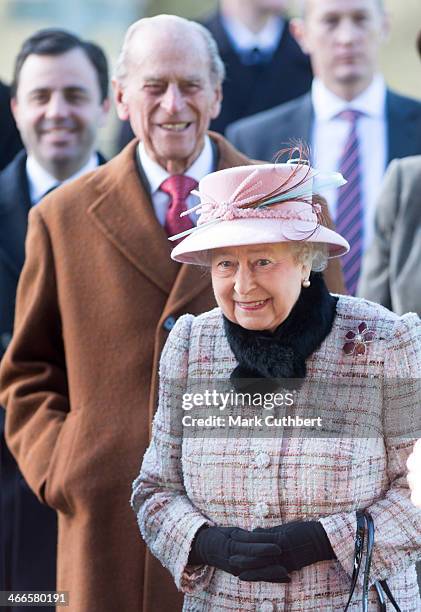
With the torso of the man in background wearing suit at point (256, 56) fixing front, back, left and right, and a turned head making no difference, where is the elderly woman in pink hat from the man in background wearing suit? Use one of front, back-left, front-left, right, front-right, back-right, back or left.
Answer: front

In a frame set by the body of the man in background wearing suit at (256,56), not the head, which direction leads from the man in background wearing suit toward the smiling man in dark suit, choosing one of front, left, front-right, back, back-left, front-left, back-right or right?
front-right

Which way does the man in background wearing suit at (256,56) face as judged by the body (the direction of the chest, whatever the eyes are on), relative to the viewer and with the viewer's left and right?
facing the viewer

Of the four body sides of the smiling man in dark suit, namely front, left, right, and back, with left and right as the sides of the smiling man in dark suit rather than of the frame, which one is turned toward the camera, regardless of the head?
front

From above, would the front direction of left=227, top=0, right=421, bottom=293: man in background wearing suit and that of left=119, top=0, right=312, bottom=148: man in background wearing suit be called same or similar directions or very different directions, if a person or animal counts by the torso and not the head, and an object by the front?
same or similar directions

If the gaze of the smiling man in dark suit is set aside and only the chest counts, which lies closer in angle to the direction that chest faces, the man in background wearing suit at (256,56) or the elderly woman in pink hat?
the elderly woman in pink hat

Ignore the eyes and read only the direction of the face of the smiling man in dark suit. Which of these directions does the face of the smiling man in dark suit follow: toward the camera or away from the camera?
toward the camera

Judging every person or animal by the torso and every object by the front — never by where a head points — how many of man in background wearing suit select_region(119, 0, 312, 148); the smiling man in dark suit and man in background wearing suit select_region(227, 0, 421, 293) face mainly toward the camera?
3

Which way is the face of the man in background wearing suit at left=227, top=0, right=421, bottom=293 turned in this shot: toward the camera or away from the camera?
toward the camera

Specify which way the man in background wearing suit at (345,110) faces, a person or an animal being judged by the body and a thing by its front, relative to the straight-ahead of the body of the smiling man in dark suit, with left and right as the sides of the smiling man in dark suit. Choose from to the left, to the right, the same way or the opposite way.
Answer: the same way

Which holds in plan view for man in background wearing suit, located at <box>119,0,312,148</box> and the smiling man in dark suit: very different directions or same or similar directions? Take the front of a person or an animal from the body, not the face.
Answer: same or similar directions

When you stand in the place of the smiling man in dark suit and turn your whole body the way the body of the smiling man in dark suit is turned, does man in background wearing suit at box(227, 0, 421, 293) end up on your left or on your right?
on your left

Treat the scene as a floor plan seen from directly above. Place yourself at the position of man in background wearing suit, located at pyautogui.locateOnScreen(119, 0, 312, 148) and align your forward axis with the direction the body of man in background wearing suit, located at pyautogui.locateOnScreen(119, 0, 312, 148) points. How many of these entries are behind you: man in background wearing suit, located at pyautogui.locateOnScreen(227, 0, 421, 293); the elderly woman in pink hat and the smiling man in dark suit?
0

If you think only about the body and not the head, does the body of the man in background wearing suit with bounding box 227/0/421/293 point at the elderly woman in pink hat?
yes

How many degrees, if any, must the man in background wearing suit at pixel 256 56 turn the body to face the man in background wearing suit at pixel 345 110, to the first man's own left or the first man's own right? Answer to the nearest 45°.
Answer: approximately 45° to the first man's own left

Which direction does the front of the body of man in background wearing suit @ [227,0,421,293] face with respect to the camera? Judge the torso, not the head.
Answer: toward the camera
